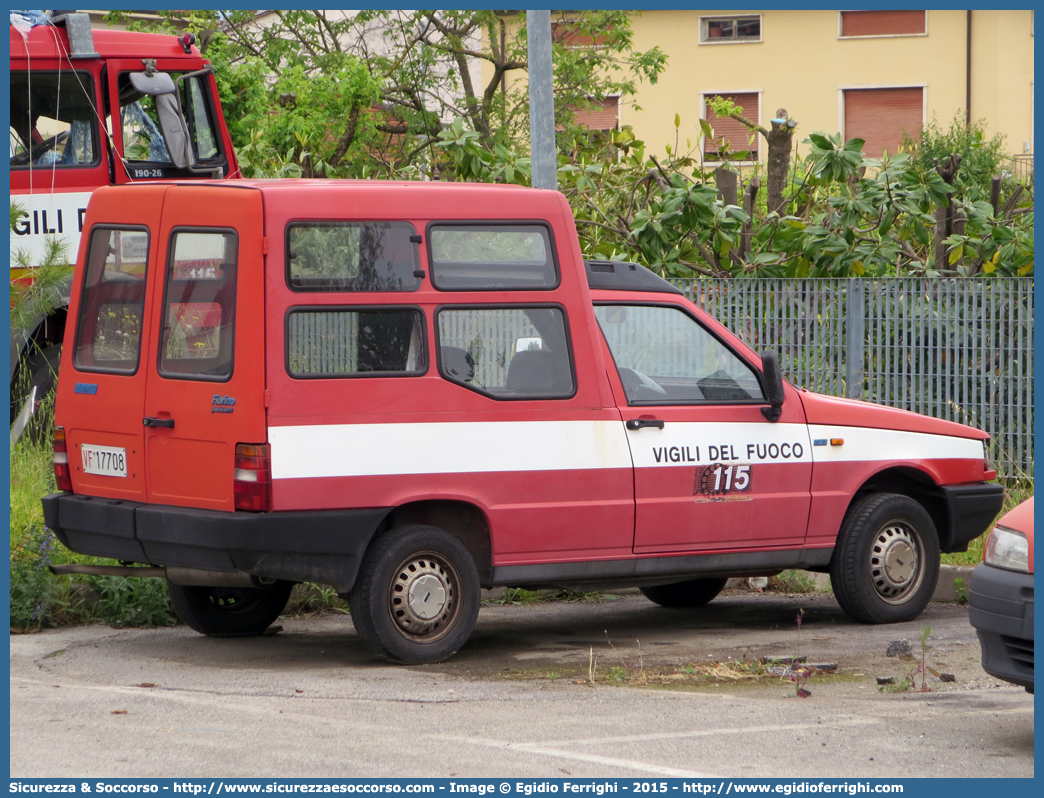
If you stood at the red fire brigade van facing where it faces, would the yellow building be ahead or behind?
ahead

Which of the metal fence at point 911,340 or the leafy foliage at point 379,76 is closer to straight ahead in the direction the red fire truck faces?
the metal fence

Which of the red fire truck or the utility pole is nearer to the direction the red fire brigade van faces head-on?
the utility pole

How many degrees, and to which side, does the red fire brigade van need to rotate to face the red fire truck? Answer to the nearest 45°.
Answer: approximately 90° to its left

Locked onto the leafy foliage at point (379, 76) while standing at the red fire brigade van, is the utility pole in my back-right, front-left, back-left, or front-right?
front-right

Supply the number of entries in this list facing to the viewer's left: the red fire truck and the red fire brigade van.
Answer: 0

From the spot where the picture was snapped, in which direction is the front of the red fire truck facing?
facing to the right of the viewer

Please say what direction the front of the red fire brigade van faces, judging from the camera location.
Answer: facing away from the viewer and to the right of the viewer

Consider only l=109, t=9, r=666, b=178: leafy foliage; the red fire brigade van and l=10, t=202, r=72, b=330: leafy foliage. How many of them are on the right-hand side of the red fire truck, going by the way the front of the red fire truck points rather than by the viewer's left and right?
2

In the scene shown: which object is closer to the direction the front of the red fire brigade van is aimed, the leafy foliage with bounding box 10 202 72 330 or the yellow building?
the yellow building

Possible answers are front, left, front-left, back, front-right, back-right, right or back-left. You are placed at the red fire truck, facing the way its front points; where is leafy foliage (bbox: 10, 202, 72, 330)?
right
